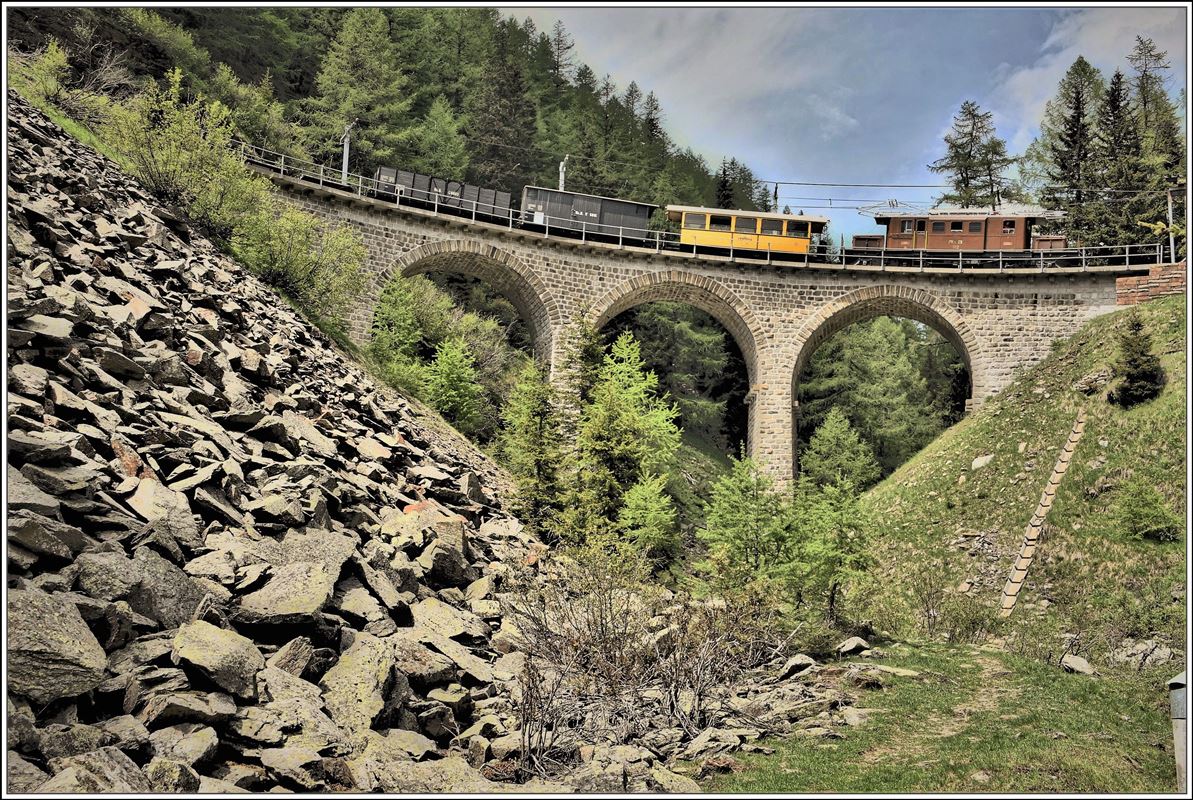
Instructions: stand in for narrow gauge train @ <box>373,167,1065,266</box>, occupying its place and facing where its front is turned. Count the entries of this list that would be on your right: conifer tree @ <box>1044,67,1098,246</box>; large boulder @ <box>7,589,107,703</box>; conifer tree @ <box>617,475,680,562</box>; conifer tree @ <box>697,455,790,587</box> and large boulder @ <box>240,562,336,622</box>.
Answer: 4

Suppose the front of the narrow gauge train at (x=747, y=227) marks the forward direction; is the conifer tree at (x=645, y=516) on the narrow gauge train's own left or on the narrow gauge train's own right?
on the narrow gauge train's own right

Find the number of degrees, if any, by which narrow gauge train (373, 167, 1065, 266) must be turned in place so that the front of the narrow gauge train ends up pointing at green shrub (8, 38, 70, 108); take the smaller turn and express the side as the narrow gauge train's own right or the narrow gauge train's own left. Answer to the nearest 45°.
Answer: approximately 135° to the narrow gauge train's own right

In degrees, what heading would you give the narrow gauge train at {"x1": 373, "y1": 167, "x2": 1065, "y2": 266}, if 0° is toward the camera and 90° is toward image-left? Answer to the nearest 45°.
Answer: approximately 270°

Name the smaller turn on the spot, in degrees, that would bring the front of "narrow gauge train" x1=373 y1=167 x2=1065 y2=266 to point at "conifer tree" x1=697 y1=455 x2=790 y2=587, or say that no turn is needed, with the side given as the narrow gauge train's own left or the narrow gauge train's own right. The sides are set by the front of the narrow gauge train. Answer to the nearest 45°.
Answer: approximately 90° to the narrow gauge train's own right

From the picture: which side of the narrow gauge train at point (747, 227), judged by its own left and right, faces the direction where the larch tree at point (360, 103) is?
back

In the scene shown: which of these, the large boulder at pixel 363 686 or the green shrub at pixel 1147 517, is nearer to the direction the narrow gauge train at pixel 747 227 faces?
the green shrub

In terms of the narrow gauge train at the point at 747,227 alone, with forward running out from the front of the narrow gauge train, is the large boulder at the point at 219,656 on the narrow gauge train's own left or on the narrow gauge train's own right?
on the narrow gauge train's own right

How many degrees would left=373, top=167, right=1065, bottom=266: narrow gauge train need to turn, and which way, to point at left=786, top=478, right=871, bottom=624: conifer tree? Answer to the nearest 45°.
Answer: approximately 90° to its right

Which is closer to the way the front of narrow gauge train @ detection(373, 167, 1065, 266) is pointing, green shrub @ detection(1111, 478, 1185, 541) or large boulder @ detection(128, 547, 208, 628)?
the green shrub

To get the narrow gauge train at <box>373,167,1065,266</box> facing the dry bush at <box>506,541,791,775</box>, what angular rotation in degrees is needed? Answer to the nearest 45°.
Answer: approximately 90° to its right

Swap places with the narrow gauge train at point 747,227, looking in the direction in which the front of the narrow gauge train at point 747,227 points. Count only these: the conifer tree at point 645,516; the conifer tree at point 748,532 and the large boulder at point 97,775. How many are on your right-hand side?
3
